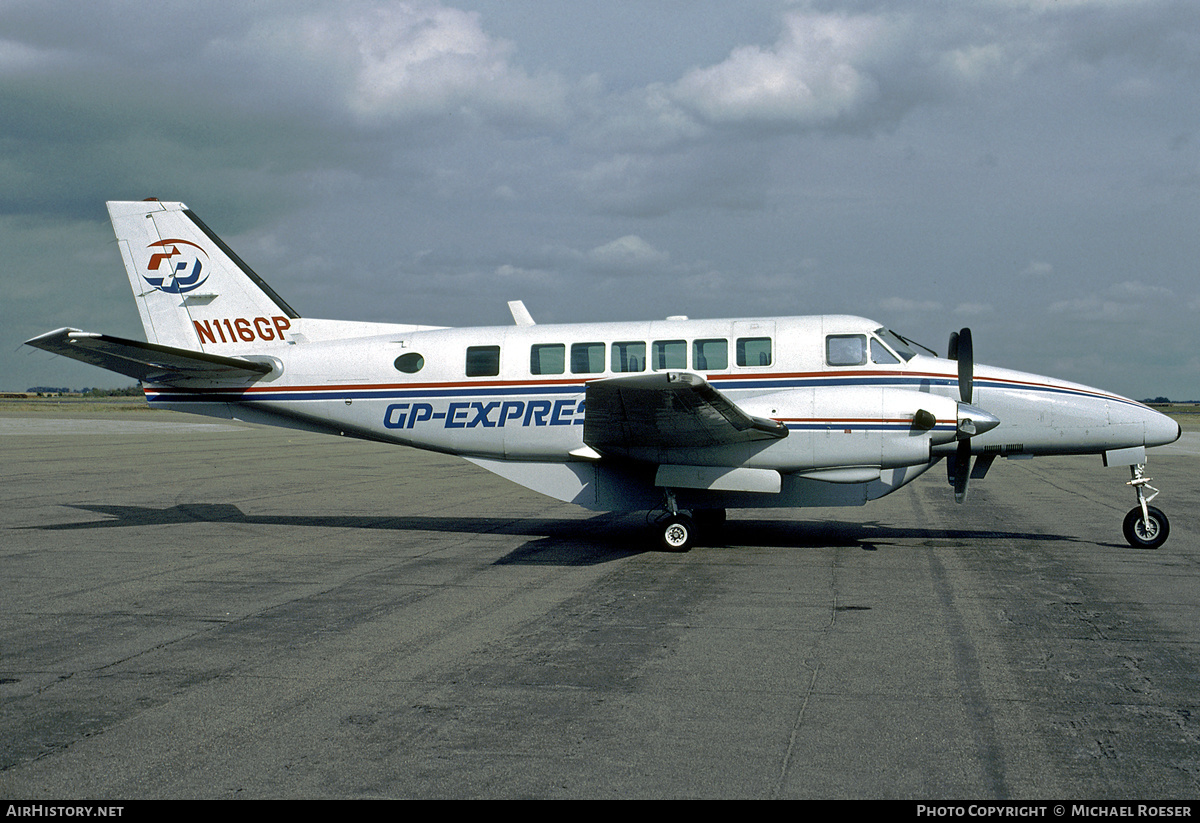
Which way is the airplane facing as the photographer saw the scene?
facing to the right of the viewer
